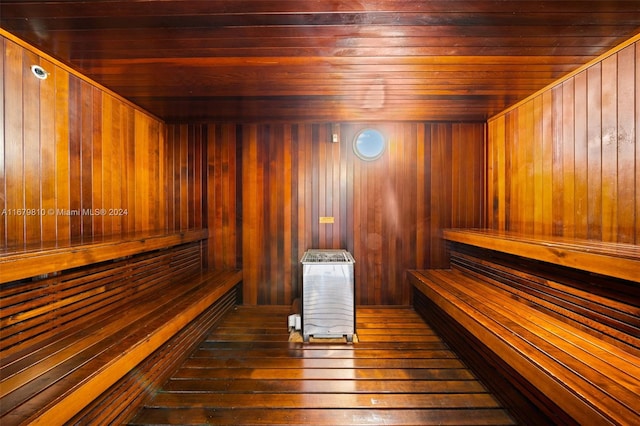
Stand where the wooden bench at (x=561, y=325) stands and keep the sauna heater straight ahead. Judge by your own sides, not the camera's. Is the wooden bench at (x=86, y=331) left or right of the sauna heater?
left

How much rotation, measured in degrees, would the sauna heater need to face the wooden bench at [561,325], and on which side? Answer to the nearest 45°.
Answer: approximately 45° to its left

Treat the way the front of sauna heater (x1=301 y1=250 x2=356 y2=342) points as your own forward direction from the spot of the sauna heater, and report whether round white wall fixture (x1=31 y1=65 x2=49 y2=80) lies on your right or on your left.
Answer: on your right

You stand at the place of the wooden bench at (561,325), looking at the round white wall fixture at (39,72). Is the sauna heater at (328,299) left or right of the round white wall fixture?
right

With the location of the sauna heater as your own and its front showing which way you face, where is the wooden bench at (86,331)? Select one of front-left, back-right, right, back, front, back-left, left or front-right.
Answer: front-right

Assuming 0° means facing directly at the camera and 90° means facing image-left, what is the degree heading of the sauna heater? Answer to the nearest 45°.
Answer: approximately 0°
